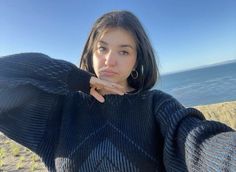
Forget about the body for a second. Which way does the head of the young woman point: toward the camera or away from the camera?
toward the camera

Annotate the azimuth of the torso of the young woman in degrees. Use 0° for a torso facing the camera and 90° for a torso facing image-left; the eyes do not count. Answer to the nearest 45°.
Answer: approximately 0°
